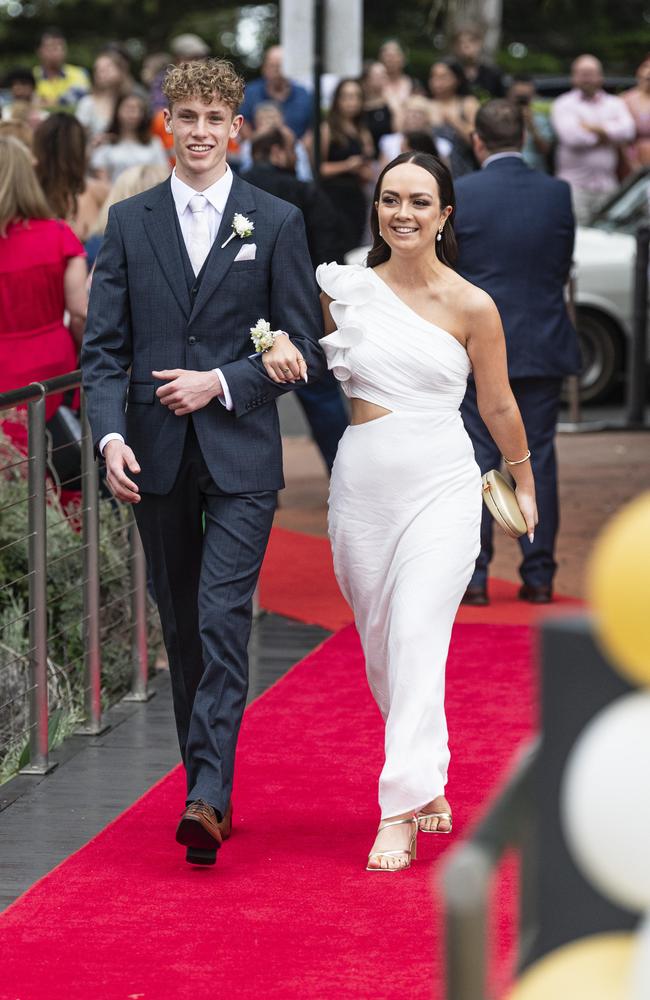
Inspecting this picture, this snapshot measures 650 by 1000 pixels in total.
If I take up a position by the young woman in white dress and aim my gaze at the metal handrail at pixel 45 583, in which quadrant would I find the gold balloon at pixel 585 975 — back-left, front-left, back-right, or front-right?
back-left

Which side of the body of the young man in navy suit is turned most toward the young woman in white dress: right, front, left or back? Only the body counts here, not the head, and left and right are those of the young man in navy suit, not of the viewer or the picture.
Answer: left

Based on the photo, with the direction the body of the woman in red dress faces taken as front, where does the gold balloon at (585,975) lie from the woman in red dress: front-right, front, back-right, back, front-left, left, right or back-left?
back

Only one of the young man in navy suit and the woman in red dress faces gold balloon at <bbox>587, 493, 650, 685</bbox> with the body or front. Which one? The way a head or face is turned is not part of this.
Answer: the young man in navy suit

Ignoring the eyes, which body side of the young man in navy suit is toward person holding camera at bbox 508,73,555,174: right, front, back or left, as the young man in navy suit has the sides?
back

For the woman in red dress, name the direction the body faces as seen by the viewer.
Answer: away from the camera

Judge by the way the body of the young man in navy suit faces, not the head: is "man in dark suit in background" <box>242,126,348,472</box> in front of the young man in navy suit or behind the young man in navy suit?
behind

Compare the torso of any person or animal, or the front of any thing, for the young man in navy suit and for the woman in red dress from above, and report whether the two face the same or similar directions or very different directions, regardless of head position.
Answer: very different directions

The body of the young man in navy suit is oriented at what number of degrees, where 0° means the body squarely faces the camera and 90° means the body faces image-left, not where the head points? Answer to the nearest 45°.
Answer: approximately 0°

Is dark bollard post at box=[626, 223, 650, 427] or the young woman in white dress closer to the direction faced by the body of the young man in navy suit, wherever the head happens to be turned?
the young woman in white dress

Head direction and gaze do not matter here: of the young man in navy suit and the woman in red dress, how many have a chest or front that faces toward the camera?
1
